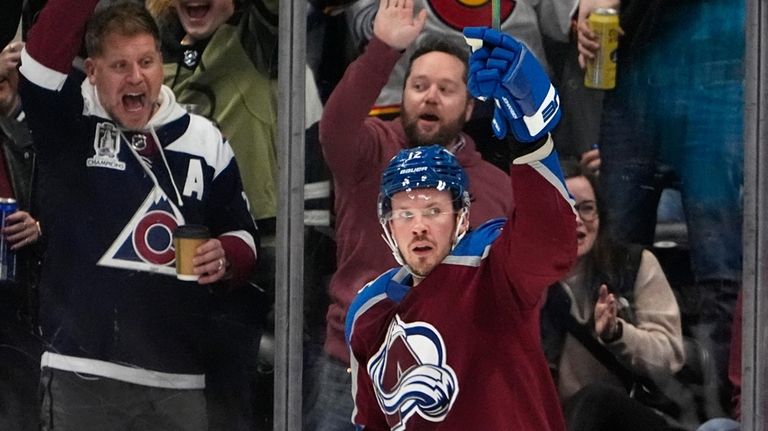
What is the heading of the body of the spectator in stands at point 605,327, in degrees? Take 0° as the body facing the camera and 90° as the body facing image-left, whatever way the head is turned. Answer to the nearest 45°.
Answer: approximately 45°

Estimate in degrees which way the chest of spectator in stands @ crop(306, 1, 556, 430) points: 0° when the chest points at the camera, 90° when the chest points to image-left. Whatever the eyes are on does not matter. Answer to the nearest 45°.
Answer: approximately 0°

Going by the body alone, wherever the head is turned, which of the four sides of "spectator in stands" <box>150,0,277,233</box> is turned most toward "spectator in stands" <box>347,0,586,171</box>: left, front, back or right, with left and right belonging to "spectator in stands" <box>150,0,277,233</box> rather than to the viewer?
left

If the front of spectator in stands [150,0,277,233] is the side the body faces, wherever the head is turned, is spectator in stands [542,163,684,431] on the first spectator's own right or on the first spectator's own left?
on the first spectator's own left

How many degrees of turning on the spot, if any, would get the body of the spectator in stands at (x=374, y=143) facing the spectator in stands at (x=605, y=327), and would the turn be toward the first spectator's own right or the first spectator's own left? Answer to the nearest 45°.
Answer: approximately 90° to the first spectator's own left
